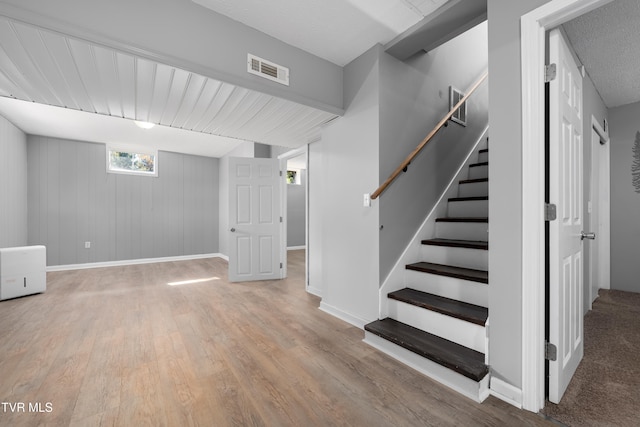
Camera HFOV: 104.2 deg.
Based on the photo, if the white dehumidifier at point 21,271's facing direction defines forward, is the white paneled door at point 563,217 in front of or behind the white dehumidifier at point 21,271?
in front

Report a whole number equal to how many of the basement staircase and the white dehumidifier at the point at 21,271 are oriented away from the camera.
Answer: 0

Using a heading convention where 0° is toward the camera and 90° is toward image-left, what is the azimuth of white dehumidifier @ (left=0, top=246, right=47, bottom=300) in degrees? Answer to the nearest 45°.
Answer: approximately 315°

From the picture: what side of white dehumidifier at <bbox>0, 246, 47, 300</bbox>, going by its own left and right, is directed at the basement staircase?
front

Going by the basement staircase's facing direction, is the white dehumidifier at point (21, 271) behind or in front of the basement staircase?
in front

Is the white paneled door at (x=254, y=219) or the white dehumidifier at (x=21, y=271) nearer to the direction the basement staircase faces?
the white dehumidifier

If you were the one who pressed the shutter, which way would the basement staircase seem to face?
facing the viewer and to the left of the viewer

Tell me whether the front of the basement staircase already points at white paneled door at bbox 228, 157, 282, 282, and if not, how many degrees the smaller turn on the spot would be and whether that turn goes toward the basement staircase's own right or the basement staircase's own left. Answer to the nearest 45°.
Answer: approximately 90° to the basement staircase's own right

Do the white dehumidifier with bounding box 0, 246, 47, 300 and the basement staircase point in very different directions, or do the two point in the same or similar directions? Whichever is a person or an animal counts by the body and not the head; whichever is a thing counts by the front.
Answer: very different directions
